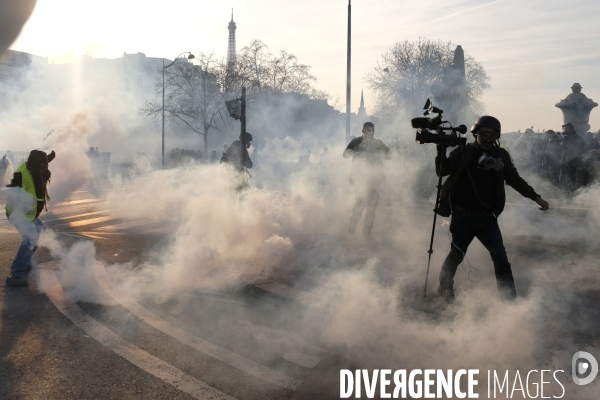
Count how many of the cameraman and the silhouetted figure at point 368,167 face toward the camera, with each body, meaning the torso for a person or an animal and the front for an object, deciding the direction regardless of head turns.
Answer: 2

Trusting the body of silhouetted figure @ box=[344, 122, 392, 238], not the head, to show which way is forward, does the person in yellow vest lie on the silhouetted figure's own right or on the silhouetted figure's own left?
on the silhouetted figure's own right

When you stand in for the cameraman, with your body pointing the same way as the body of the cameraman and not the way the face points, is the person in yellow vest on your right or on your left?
on your right

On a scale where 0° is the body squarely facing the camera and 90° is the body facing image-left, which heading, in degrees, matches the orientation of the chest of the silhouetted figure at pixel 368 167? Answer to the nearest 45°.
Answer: approximately 0°

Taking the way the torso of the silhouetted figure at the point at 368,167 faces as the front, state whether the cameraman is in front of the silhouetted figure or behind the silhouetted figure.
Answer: in front

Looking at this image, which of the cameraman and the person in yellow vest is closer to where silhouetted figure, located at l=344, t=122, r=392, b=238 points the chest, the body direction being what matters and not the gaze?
the cameraman
